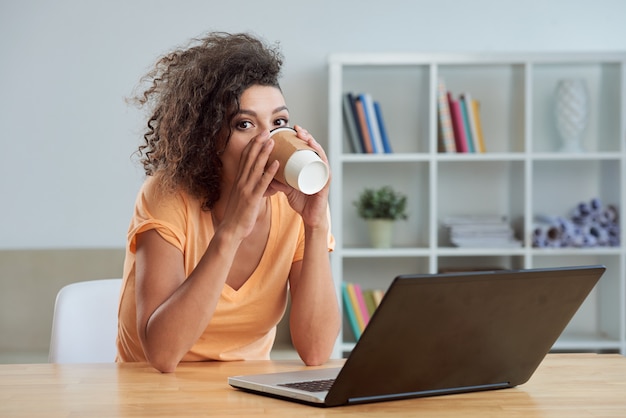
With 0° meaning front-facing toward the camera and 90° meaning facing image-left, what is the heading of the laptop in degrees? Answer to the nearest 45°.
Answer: approximately 135°

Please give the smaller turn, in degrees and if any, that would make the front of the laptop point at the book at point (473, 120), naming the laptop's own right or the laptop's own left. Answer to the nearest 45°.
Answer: approximately 45° to the laptop's own right

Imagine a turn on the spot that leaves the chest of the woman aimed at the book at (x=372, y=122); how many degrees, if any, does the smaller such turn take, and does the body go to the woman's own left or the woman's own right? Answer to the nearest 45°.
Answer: approximately 135° to the woman's own left

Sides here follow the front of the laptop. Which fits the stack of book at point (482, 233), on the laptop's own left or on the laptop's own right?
on the laptop's own right

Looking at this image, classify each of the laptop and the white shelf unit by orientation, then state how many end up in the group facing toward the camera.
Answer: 1

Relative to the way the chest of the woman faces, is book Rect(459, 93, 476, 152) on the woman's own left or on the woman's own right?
on the woman's own left

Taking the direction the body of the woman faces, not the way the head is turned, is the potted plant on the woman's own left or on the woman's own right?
on the woman's own left

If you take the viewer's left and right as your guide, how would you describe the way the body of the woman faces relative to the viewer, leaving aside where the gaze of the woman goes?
facing the viewer and to the right of the viewer

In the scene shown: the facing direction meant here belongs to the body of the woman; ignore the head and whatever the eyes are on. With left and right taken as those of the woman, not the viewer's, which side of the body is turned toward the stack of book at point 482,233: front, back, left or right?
left

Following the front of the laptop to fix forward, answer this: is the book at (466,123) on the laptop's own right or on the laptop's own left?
on the laptop's own right

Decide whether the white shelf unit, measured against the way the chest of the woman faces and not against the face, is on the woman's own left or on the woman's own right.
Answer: on the woman's own left

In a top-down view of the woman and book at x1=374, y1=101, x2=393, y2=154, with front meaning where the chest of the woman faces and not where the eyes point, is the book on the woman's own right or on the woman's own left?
on the woman's own left

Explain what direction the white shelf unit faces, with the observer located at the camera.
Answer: facing the viewer

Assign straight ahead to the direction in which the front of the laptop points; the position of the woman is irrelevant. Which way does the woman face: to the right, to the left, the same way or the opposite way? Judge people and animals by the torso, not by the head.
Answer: the opposite way
